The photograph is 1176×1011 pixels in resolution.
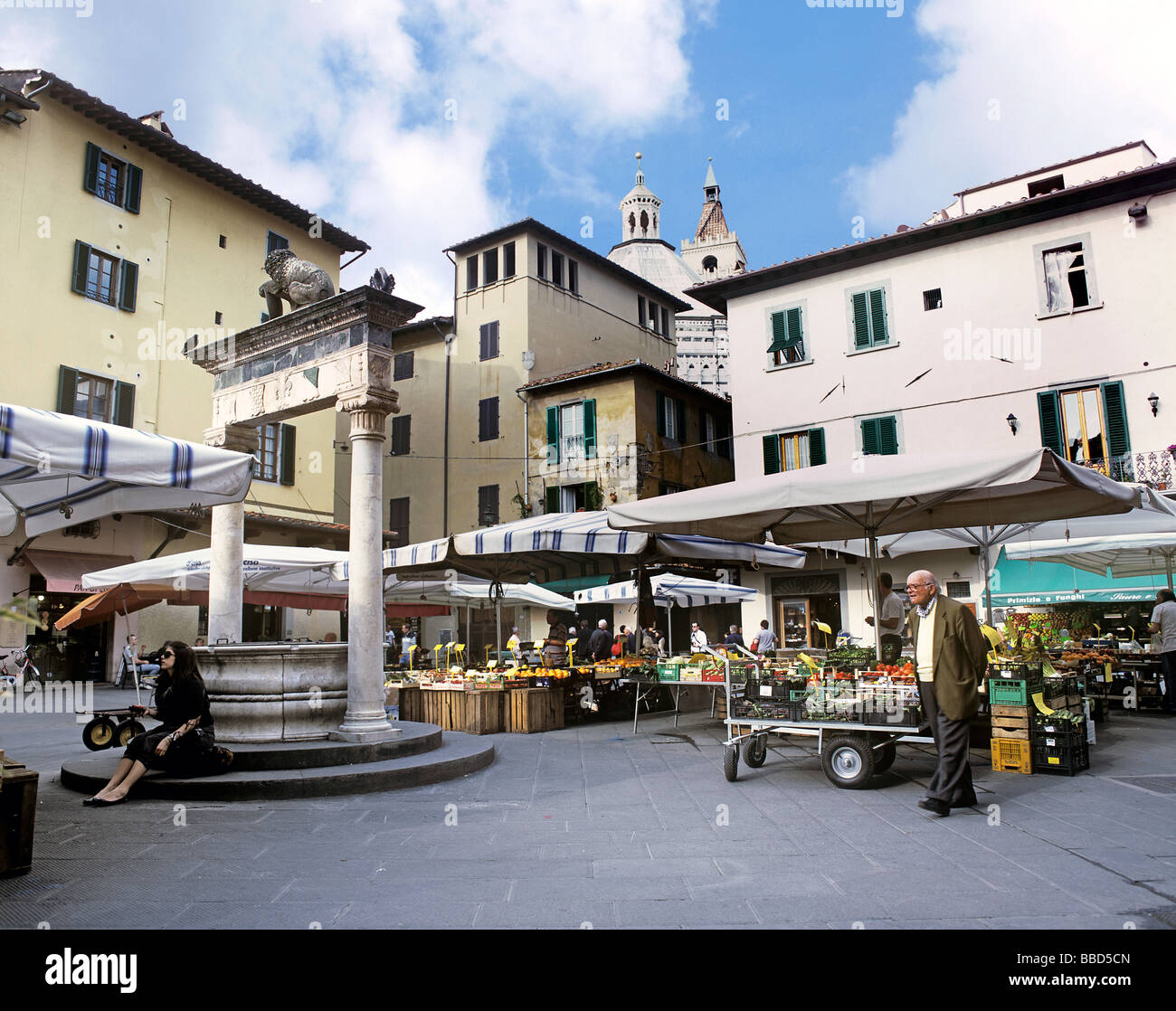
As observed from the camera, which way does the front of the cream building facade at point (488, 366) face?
facing the viewer and to the left of the viewer

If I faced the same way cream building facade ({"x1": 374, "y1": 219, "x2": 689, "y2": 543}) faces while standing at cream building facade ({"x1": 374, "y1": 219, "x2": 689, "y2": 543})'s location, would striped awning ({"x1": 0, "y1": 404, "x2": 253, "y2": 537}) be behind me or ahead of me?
ahead

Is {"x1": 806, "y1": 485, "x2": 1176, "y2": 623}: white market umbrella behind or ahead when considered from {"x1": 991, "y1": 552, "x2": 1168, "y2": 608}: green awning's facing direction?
ahead

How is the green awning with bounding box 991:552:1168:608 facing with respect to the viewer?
toward the camera

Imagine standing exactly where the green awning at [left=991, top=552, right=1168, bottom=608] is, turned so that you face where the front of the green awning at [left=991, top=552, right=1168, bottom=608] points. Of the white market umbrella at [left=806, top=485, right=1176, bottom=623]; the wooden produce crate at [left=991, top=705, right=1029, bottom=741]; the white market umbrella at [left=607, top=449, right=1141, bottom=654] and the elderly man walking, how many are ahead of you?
4

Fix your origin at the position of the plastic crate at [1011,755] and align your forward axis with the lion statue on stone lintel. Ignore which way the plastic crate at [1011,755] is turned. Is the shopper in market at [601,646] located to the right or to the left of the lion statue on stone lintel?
right

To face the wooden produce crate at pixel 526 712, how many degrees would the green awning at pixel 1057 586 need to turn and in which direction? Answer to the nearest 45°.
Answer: approximately 45° to its right

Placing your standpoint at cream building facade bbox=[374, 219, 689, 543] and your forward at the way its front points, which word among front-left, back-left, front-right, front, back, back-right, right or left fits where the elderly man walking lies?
front-left

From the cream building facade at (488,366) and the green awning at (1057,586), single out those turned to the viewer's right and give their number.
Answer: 0

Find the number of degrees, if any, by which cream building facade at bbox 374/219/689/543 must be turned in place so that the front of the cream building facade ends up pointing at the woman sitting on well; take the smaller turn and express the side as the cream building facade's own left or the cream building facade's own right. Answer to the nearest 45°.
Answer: approximately 45° to the cream building facade's own left

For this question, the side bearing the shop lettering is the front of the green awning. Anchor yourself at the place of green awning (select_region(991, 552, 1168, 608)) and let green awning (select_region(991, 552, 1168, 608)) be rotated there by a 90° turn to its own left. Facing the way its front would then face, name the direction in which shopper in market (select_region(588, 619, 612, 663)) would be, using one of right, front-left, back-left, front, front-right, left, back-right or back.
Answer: back-right

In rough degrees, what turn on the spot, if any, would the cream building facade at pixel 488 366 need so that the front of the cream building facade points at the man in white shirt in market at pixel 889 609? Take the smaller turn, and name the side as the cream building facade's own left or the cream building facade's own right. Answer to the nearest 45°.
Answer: approximately 45° to the cream building facade's own left

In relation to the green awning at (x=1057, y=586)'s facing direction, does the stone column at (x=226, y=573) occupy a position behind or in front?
in front

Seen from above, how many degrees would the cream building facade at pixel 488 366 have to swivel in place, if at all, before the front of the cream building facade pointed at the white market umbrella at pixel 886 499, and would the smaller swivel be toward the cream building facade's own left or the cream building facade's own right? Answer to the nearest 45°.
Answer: approximately 45° to the cream building facade's own left
